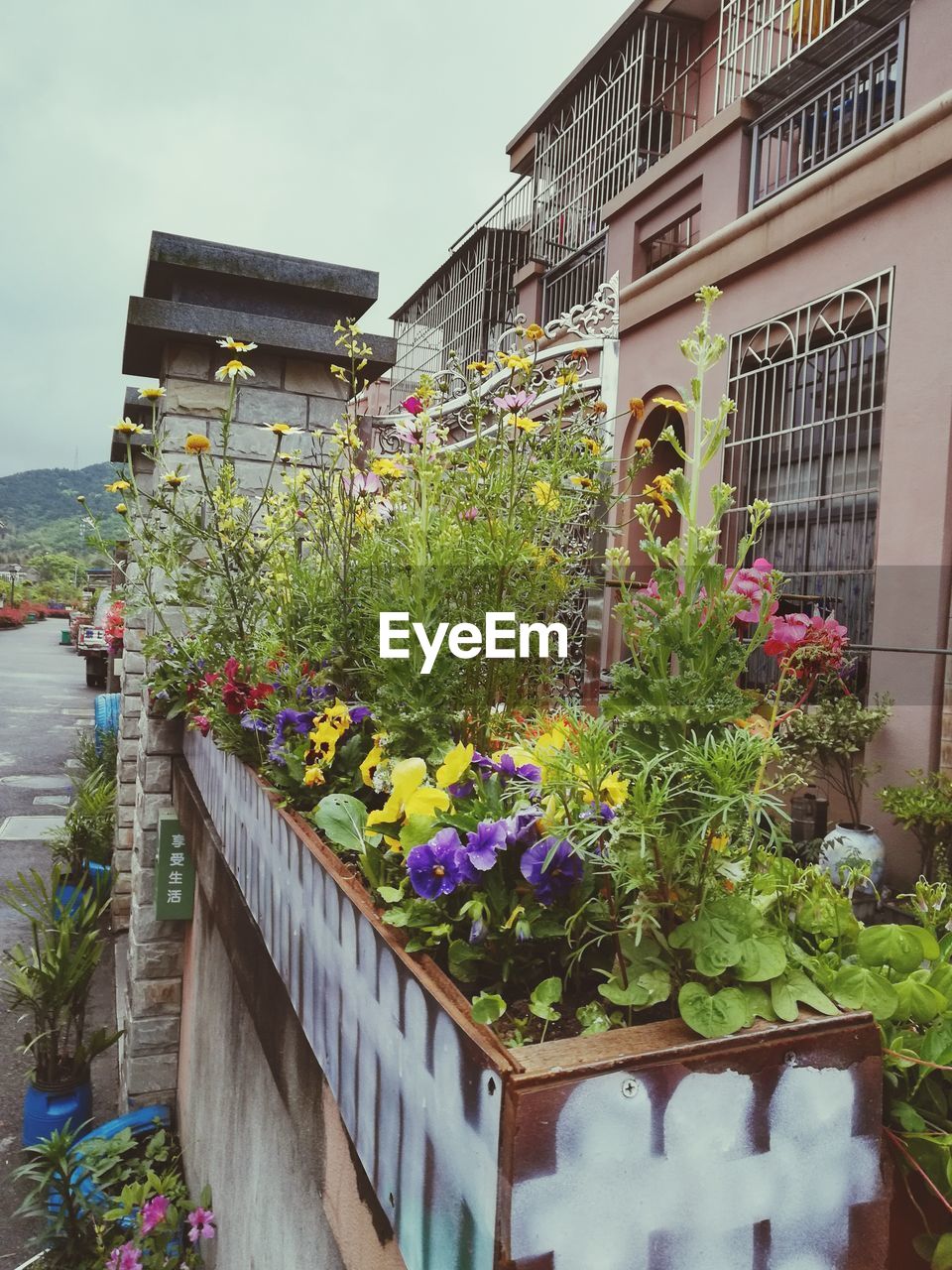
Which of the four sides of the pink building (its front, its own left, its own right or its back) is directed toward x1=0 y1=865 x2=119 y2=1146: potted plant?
front

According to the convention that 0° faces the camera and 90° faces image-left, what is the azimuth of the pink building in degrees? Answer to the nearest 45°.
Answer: approximately 45°

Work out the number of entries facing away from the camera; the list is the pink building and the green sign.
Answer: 0

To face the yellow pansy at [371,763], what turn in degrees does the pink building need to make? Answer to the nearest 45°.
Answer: approximately 45° to its left

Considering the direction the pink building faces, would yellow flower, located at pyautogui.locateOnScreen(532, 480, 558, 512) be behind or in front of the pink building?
in front

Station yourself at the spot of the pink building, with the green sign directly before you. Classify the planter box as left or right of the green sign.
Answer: left

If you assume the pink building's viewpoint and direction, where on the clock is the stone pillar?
The stone pillar is roughly at 12 o'clock from the pink building.

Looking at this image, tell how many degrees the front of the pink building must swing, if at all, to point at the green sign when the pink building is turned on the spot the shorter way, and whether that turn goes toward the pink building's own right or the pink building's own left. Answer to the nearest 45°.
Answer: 0° — it already faces it
